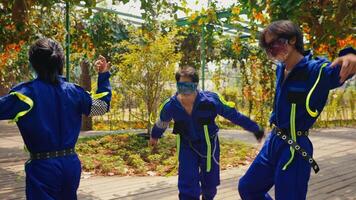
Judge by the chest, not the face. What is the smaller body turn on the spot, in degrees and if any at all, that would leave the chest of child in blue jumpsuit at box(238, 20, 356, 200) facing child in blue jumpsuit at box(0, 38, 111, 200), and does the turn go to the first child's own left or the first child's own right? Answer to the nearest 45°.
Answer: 0° — they already face them

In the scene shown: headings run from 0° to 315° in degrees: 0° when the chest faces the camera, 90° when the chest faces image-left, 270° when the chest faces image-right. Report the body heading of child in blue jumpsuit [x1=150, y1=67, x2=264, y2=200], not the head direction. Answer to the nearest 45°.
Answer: approximately 0°

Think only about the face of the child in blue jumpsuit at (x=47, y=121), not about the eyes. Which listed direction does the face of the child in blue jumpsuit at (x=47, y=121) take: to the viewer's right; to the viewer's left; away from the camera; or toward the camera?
away from the camera

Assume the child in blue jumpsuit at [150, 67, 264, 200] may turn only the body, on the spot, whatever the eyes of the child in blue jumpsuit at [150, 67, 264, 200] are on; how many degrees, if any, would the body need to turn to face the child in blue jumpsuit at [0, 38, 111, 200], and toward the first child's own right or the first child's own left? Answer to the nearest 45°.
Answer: approximately 45° to the first child's own right

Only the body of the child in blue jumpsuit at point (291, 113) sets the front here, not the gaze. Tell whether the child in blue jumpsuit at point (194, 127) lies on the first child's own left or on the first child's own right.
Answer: on the first child's own right

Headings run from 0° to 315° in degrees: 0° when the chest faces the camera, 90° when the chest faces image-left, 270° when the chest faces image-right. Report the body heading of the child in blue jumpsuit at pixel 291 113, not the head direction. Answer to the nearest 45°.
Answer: approximately 45°
